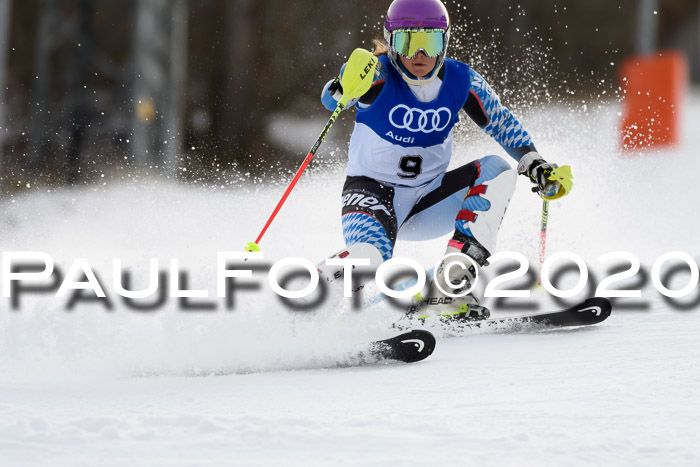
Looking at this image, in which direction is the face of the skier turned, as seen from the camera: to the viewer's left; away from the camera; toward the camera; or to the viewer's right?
toward the camera

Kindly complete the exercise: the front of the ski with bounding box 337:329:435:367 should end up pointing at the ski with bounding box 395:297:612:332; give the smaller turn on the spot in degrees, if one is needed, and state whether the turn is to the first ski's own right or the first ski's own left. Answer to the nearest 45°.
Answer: approximately 90° to the first ski's own left

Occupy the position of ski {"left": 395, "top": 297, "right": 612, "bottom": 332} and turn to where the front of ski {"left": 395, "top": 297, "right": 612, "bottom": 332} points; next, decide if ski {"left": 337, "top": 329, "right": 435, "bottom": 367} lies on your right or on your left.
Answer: on your right

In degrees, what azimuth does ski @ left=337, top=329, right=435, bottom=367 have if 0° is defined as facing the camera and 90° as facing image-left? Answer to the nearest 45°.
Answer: approximately 315°

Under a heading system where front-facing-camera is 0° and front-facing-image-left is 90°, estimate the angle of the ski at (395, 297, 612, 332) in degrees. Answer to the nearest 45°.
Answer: approximately 270°

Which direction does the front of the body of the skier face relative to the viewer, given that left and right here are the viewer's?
facing the viewer
